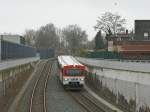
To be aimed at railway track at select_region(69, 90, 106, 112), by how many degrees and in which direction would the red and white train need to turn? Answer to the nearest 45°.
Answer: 0° — it already faces it

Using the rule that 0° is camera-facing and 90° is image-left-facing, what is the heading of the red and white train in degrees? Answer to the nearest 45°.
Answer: approximately 0°
